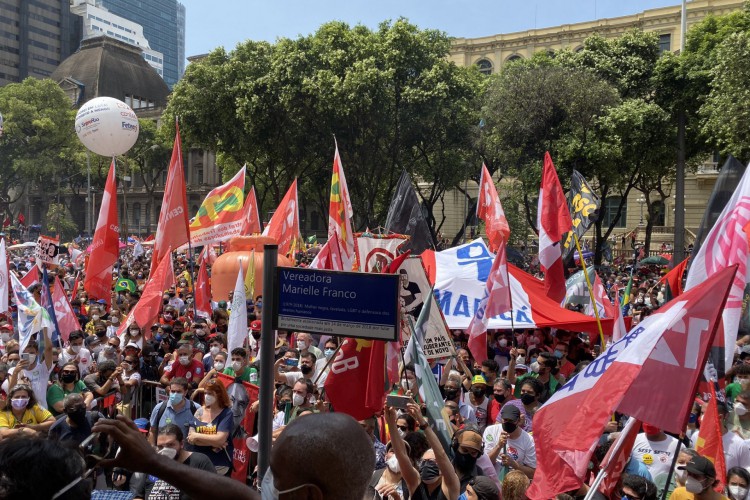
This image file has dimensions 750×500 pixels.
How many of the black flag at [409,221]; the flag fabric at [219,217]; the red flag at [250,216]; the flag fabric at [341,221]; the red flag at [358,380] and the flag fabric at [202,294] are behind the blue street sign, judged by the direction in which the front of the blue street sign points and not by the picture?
6

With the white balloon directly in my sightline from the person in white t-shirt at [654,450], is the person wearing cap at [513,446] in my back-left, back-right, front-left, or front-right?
front-left

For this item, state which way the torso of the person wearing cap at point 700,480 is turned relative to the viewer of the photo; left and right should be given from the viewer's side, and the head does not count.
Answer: facing the viewer and to the left of the viewer

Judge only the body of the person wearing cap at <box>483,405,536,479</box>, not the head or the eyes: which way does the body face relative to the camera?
toward the camera

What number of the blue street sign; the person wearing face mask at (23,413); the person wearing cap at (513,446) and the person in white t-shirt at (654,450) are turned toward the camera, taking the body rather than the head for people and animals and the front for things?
4

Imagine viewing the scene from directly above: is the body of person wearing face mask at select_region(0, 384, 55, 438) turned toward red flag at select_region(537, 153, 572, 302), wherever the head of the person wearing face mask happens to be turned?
no

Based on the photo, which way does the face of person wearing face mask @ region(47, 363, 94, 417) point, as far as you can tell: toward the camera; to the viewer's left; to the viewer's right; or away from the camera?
toward the camera

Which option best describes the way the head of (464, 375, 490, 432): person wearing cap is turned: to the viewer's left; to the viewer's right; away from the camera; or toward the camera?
toward the camera

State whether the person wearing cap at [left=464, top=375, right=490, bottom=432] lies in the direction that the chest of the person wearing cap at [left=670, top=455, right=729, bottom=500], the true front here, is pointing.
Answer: no

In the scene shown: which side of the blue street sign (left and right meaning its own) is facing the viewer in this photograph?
front

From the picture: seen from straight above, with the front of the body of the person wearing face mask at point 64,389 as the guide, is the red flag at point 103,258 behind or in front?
behind

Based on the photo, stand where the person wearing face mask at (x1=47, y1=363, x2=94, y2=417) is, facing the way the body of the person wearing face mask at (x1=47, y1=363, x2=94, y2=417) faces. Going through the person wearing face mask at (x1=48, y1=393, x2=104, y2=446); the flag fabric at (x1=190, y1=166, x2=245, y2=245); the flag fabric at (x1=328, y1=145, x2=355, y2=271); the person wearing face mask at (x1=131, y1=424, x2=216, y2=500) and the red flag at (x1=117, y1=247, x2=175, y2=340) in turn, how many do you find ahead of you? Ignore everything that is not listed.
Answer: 2

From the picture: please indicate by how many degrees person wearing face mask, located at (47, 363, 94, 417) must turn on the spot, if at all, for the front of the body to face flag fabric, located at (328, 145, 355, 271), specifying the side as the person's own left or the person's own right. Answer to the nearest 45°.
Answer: approximately 135° to the person's own left

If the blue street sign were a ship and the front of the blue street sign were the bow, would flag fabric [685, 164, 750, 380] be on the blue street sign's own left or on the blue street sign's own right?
on the blue street sign's own left

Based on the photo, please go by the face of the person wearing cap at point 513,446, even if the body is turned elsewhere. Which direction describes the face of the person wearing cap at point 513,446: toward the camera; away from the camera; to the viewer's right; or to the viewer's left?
toward the camera

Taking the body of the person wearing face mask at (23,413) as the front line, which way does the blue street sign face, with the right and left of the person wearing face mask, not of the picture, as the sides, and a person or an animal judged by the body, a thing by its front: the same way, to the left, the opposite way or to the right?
the same way

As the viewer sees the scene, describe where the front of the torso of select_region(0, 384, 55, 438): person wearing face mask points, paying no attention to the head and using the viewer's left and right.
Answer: facing the viewer

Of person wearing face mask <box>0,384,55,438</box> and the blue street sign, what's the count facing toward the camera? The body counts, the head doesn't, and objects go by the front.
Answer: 2

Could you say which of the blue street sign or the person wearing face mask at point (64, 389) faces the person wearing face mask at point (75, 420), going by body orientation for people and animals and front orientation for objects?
the person wearing face mask at point (64, 389)
